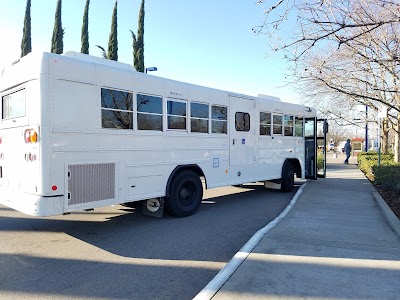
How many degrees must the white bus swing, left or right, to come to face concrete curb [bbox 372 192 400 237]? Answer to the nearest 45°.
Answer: approximately 45° to its right

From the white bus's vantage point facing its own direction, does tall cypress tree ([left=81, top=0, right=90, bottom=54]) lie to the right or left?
on its left

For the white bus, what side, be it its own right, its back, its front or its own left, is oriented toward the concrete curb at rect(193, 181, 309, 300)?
right

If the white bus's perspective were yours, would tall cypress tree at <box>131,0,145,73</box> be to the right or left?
on its left

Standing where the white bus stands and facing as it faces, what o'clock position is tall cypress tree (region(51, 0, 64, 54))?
The tall cypress tree is roughly at 10 o'clock from the white bus.

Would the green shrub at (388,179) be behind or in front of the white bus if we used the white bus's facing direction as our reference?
in front

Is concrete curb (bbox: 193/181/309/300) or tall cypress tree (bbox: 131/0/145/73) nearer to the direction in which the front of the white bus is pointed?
the tall cypress tree

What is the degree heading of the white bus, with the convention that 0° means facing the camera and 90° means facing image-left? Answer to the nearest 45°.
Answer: approximately 225°

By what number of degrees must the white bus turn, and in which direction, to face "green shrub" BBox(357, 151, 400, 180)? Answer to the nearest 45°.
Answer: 0° — it already faces it

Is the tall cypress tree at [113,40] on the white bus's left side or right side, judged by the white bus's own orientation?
on its left
